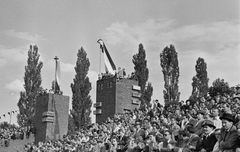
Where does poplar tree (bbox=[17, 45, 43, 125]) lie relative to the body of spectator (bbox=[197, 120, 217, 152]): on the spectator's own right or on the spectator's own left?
on the spectator's own right

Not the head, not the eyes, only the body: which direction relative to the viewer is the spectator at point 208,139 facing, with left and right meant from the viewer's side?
facing the viewer and to the left of the viewer

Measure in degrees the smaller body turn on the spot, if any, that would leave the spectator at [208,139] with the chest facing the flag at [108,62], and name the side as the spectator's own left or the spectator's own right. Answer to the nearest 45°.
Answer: approximately 135° to the spectator's own right

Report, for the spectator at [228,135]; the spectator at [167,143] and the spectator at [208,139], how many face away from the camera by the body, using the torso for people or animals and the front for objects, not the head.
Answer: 0

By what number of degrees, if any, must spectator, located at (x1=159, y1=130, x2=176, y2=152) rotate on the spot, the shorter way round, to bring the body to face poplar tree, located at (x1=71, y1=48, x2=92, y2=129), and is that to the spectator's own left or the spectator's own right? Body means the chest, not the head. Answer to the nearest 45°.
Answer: approximately 135° to the spectator's own right

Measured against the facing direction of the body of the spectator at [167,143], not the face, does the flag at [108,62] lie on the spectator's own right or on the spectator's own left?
on the spectator's own right

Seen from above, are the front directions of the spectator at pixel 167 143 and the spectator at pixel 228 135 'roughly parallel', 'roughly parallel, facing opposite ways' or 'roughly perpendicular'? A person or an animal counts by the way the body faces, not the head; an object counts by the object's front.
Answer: roughly parallel

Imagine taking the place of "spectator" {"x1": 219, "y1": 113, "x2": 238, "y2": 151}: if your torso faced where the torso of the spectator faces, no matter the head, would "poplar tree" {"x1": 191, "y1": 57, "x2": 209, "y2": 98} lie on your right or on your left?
on your right

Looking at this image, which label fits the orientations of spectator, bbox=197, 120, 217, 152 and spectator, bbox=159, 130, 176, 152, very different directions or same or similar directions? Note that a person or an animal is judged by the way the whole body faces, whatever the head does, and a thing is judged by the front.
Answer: same or similar directions

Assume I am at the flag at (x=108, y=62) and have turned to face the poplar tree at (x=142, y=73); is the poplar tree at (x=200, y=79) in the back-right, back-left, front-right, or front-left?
front-right

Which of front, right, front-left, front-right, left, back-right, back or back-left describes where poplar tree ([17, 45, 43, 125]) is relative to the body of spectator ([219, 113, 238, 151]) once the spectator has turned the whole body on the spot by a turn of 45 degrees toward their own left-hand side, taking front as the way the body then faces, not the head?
back-right

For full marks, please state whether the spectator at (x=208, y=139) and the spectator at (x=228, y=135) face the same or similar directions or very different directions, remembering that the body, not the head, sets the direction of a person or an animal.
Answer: same or similar directions
